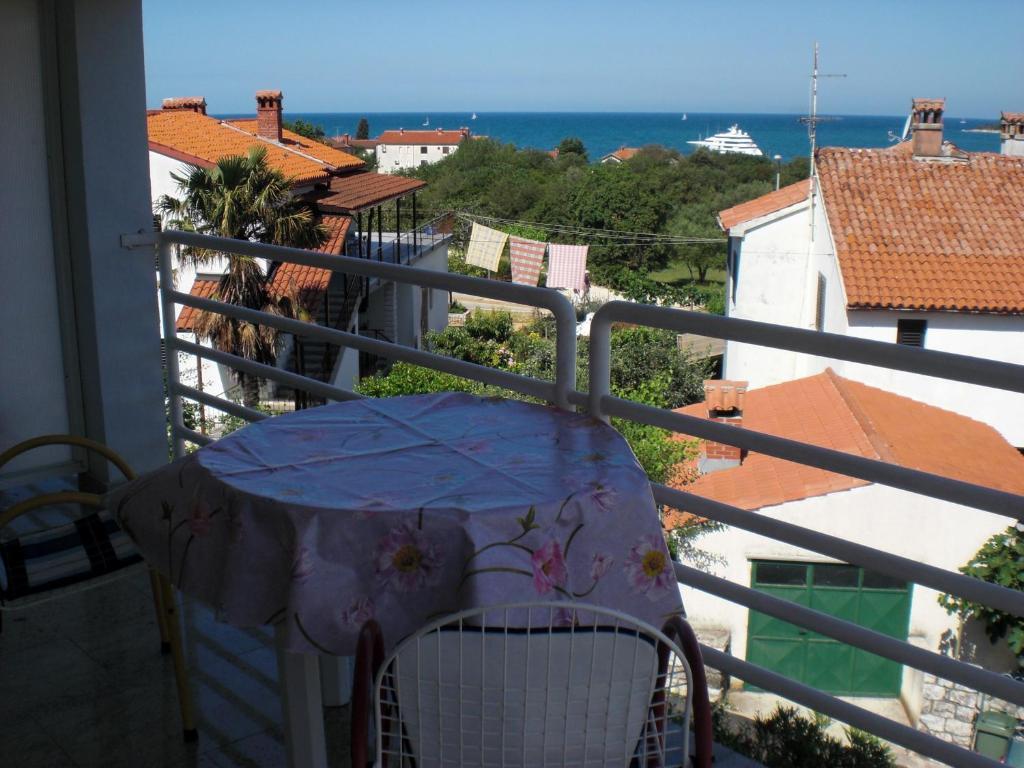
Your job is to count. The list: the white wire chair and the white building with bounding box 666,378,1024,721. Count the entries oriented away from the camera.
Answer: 1

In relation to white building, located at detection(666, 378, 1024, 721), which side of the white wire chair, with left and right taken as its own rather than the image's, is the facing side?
front

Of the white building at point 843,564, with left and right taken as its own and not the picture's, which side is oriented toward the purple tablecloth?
front

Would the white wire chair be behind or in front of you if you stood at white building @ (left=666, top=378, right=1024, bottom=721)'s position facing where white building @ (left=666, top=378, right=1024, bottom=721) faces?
in front

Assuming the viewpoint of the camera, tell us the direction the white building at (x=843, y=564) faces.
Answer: facing the viewer

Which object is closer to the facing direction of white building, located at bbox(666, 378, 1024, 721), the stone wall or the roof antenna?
the stone wall

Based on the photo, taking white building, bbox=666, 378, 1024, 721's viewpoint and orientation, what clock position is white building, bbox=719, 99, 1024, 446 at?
white building, bbox=719, 99, 1024, 446 is roughly at 6 o'clock from white building, bbox=666, 378, 1024, 721.

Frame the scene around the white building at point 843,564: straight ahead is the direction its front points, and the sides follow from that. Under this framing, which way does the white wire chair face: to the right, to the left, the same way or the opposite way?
the opposite way

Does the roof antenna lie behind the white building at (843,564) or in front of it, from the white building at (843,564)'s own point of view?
behind

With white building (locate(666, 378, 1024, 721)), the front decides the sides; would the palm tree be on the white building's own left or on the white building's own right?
on the white building's own right

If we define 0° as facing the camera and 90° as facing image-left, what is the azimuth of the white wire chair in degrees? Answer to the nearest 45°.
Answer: approximately 180°
